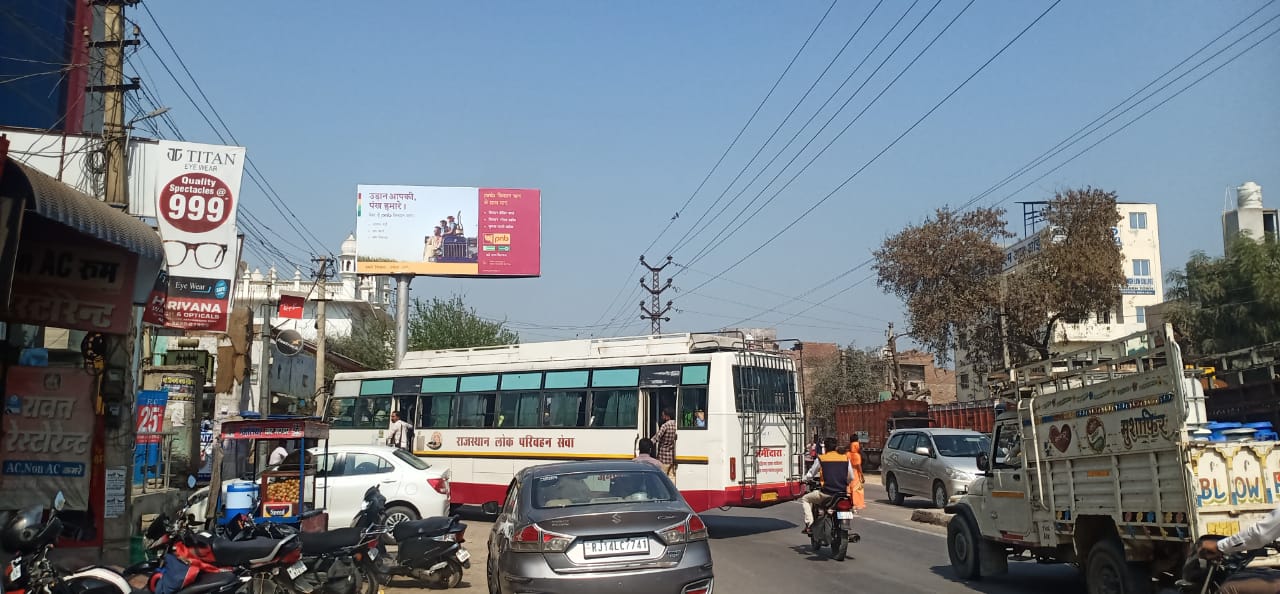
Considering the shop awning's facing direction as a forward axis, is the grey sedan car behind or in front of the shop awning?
in front

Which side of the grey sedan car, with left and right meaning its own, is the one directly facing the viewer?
back

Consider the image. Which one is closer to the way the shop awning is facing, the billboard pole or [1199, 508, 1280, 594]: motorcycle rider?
the motorcycle rider

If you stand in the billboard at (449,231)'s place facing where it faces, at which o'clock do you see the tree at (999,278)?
The tree is roughly at 10 o'clock from the billboard.

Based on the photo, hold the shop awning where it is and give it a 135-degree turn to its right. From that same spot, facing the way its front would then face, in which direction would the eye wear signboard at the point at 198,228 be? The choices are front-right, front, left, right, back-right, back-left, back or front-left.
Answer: right

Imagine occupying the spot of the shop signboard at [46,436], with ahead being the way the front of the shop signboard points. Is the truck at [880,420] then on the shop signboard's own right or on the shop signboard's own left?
on the shop signboard's own left

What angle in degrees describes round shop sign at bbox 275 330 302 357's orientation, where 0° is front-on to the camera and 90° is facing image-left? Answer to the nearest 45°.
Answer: approximately 0°

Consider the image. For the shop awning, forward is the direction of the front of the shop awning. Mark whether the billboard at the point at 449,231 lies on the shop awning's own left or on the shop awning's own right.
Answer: on the shop awning's own left
